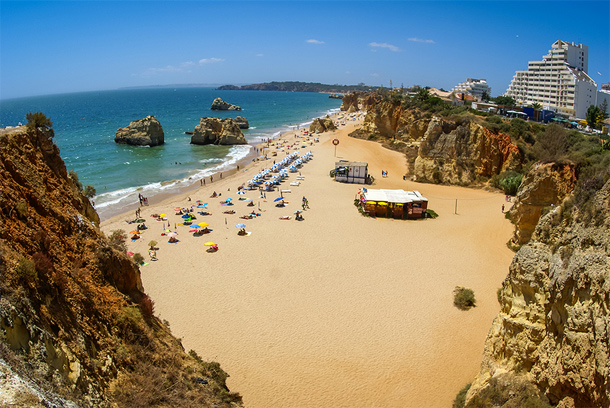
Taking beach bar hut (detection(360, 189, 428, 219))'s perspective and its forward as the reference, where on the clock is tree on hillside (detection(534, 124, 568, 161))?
The tree on hillside is roughly at 8 o'clock from the beach bar hut.

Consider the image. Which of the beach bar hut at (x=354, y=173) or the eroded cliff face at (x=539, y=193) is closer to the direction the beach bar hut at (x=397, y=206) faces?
the eroded cliff face

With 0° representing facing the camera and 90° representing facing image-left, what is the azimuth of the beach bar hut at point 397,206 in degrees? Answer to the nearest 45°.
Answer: approximately 0°

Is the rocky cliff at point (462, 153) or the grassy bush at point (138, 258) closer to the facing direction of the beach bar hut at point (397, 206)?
the grassy bush

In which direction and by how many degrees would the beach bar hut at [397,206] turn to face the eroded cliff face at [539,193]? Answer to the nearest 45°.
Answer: approximately 45° to its left

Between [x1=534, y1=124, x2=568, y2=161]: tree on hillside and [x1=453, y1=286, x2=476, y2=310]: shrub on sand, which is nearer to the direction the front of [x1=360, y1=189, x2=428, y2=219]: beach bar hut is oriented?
the shrub on sand

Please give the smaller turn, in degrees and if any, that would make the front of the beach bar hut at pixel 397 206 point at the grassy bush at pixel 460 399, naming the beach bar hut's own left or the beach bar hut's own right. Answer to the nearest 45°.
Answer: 0° — it already faces it
